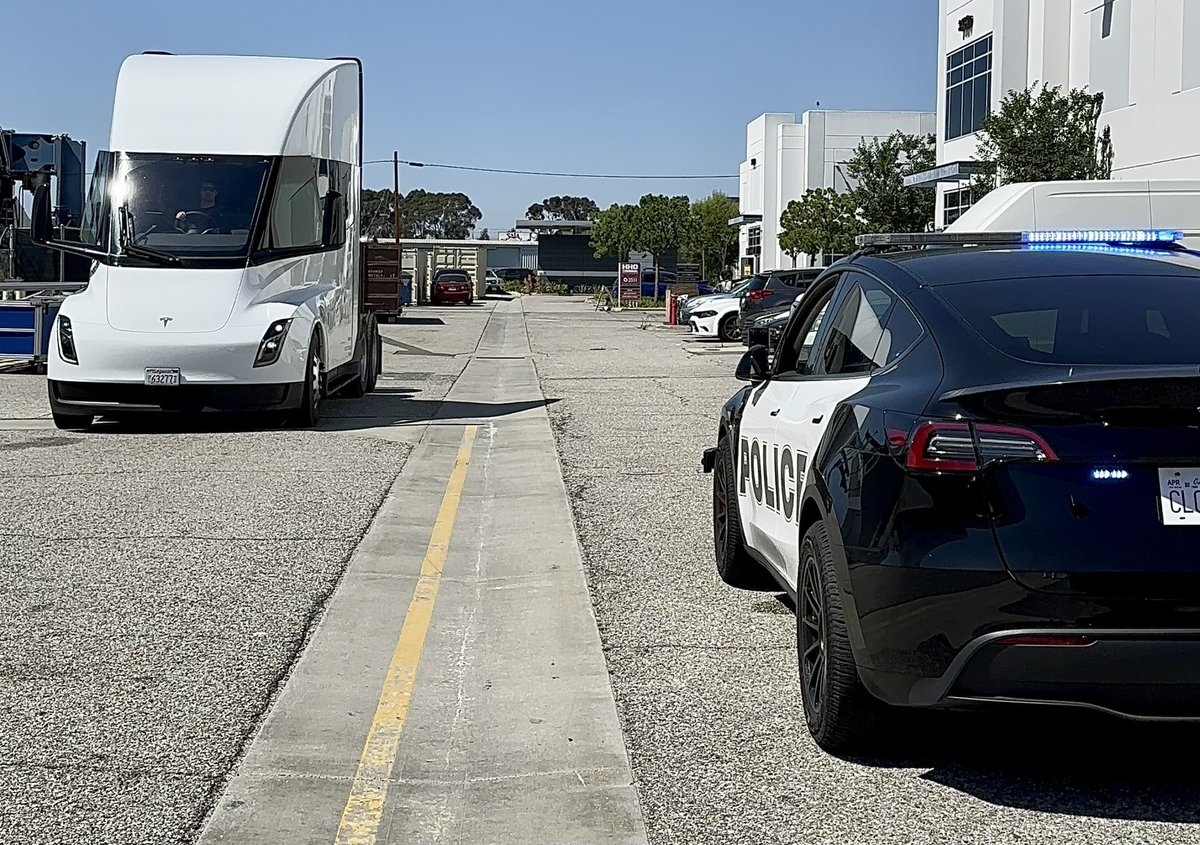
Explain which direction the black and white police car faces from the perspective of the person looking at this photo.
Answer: facing away from the viewer and to the left of the viewer

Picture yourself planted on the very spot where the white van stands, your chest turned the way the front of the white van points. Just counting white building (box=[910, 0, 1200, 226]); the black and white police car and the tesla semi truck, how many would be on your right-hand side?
1

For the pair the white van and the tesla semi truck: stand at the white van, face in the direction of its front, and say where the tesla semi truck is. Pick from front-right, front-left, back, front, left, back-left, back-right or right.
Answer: front-left

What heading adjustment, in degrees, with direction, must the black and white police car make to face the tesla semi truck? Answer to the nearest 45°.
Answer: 0° — it already faces it

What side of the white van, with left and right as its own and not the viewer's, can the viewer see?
left

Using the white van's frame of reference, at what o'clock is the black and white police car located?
The black and white police car is roughly at 9 o'clock from the white van.

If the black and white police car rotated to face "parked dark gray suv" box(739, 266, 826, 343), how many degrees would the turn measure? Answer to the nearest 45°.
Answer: approximately 45° to its right

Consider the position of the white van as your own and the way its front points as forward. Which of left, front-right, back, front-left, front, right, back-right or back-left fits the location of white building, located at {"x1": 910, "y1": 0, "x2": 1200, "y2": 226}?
right

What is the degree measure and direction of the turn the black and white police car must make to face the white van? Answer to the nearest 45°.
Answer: approximately 45° to its right

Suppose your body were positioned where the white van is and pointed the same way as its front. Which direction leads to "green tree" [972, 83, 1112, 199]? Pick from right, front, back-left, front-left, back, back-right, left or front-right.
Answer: right

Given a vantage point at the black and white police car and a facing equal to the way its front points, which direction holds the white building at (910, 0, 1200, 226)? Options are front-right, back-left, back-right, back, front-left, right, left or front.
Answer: front-right

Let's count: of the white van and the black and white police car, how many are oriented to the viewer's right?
0

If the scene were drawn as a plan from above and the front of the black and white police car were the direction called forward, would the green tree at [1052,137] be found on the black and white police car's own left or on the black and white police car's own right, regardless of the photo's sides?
on the black and white police car's own right

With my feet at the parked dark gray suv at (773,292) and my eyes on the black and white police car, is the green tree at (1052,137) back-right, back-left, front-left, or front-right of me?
back-left
